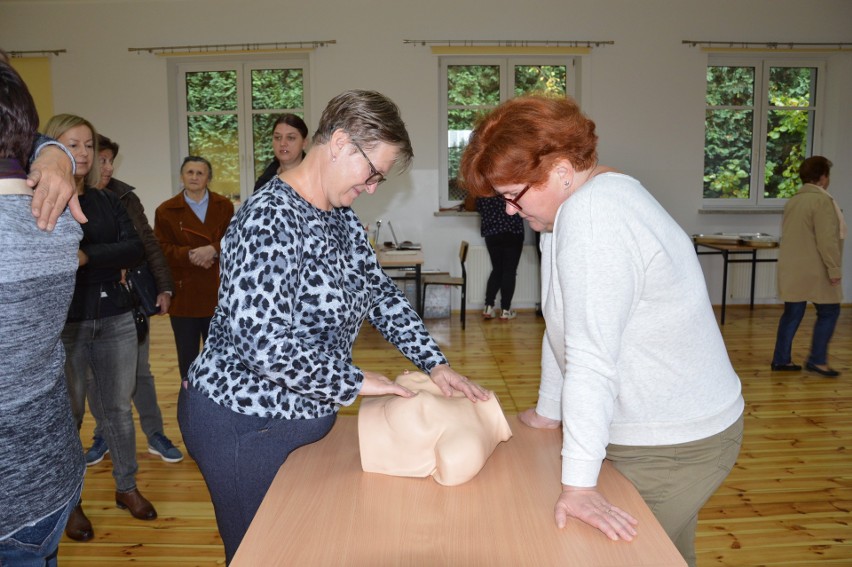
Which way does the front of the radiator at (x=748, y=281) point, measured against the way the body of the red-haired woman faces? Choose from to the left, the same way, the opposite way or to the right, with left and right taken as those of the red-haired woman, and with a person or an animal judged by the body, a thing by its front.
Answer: to the left

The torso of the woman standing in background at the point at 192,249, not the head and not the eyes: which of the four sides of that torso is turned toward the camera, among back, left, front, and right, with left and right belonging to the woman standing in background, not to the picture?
front

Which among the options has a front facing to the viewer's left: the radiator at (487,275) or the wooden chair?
the wooden chair

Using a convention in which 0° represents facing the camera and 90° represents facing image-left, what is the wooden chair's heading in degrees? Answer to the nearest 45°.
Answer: approximately 90°

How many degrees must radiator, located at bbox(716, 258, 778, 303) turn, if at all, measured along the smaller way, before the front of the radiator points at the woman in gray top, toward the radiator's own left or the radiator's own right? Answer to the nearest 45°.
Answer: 0° — it already faces them

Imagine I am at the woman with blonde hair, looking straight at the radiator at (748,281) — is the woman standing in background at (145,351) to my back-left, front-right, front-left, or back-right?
front-left

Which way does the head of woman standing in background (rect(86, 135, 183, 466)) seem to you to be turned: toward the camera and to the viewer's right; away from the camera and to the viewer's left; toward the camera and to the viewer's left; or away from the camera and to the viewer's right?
toward the camera and to the viewer's right

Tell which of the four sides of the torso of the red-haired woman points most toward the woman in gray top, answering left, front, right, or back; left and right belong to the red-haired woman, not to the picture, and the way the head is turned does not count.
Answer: front

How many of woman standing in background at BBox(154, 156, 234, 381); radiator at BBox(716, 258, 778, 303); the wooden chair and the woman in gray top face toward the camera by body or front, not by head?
2

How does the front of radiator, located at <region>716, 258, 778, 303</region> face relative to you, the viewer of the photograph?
facing the viewer
